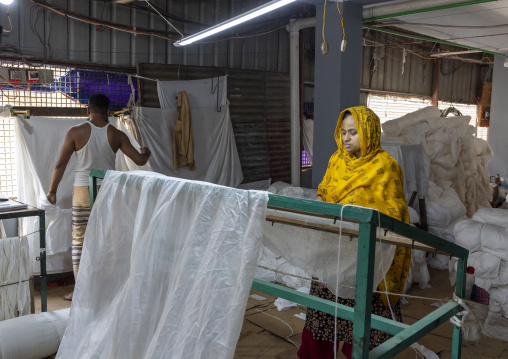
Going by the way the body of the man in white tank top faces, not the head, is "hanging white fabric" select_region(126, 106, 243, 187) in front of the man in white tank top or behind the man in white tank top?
in front

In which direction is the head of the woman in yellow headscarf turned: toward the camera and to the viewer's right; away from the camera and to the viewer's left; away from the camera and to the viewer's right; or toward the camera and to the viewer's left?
toward the camera and to the viewer's left

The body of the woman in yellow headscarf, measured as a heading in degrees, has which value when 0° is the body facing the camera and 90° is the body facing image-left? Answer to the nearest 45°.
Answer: approximately 45°

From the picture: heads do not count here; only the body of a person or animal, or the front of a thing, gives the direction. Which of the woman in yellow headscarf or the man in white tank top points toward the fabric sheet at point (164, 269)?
the woman in yellow headscarf

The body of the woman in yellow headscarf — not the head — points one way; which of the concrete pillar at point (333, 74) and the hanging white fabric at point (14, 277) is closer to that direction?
the hanging white fabric

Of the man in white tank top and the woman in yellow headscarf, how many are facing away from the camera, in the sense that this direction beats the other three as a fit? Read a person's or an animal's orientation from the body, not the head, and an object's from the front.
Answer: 1

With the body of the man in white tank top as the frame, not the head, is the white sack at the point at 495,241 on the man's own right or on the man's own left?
on the man's own right

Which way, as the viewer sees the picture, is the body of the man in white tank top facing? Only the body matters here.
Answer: away from the camera

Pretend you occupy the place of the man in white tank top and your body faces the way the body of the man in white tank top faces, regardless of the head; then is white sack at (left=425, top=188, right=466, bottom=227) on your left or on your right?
on your right

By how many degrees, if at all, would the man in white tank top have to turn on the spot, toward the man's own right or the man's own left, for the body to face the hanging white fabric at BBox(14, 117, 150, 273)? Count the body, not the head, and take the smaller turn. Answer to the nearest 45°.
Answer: approximately 45° to the man's own left

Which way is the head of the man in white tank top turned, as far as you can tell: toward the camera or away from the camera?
away from the camera

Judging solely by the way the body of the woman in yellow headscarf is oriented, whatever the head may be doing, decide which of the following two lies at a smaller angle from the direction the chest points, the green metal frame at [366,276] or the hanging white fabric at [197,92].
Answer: the green metal frame

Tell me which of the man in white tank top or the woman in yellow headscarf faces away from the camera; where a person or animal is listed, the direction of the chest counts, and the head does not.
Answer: the man in white tank top

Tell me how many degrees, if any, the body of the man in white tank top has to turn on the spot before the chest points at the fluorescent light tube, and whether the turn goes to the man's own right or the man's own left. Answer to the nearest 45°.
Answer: approximately 135° to the man's own right
